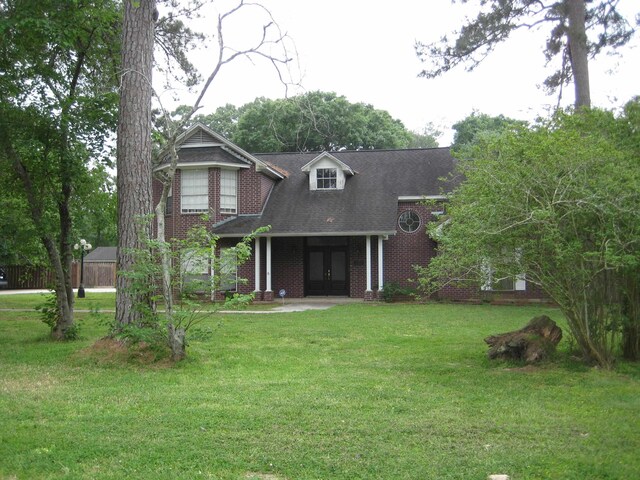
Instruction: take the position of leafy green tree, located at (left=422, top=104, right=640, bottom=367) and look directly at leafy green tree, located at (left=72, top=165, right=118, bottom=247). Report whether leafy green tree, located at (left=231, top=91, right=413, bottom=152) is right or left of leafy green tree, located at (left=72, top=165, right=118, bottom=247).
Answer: right

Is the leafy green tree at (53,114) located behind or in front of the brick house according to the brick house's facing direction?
in front

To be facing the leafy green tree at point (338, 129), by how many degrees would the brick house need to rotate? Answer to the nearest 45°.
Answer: approximately 180°

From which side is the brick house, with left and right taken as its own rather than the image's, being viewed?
front

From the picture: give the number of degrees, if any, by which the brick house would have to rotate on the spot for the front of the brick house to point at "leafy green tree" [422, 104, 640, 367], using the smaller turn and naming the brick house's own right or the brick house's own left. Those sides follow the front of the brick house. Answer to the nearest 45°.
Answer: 0° — it already faces it

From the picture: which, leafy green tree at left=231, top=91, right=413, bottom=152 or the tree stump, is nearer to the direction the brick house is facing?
the tree stump

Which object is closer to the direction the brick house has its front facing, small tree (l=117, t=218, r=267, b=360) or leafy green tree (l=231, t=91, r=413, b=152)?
the small tree

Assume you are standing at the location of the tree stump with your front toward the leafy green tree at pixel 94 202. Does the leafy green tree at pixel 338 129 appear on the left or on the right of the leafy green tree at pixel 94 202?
right

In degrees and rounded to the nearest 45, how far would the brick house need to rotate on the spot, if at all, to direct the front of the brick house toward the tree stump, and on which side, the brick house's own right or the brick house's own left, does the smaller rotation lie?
0° — it already faces it

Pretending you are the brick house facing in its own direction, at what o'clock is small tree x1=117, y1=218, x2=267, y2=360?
The small tree is roughly at 12 o'clock from the brick house.
